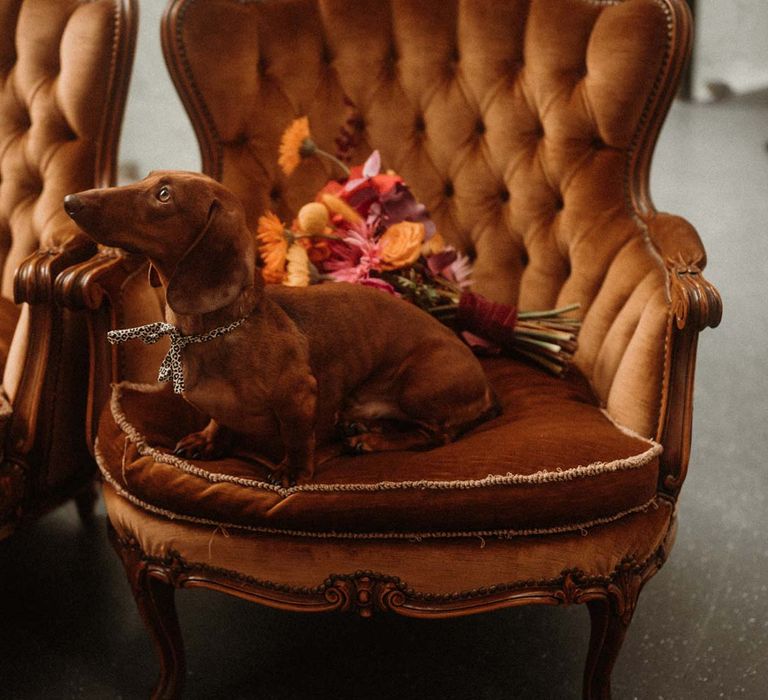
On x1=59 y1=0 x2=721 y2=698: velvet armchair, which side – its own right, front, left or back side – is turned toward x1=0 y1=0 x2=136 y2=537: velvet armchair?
right

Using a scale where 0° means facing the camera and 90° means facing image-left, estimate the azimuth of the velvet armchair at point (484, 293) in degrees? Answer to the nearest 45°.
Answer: approximately 0°
